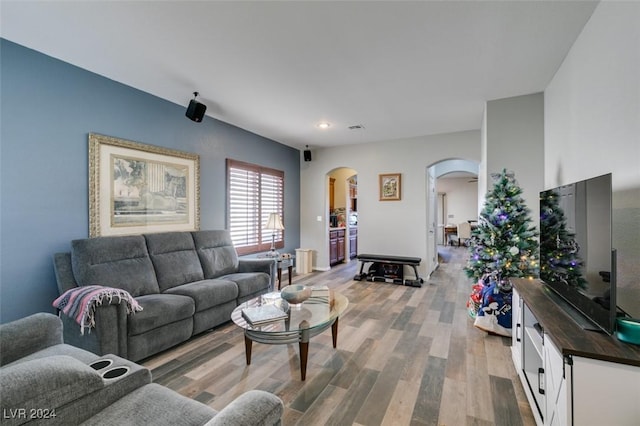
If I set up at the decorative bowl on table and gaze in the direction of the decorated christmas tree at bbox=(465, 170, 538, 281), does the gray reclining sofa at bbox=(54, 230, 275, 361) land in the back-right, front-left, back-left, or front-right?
back-left

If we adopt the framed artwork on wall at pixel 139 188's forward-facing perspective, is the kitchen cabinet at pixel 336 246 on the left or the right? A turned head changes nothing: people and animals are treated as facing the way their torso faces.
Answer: on its left

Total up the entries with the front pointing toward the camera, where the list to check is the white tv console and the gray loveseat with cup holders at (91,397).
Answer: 0

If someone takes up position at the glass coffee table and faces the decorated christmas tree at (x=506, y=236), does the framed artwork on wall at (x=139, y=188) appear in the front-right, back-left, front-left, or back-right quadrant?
back-left

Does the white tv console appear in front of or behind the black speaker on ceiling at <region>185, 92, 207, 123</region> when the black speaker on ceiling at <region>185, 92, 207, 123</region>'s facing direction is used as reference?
in front

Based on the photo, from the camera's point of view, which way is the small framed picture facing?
toward the camera

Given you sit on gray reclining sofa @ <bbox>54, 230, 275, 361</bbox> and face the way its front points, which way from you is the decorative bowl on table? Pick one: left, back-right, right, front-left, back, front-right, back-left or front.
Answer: front

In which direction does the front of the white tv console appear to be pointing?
to the viewer's left

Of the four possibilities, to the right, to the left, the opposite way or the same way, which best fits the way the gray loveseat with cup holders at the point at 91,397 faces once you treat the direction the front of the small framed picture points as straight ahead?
the opposite way

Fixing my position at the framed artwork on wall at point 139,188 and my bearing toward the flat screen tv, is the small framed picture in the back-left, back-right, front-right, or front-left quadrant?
front-left

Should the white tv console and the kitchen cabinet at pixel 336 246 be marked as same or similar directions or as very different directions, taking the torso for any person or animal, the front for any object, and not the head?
very different directions

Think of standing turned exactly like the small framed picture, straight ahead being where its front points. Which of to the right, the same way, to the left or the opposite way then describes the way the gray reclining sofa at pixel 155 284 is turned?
to the left

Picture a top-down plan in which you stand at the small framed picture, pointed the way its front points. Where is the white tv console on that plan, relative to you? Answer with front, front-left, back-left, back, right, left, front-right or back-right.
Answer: front

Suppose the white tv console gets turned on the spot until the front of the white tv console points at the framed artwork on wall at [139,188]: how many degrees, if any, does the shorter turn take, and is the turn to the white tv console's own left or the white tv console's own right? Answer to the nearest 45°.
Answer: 0° — it already faces it
